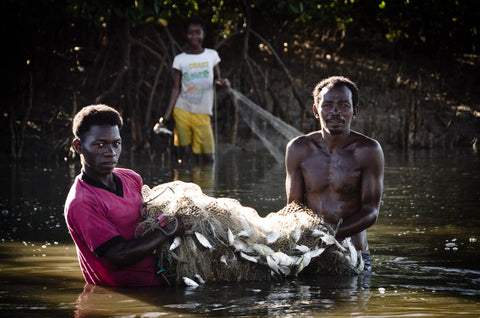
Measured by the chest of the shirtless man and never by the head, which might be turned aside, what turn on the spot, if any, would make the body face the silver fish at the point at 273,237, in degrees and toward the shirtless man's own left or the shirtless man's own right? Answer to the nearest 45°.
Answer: approximately 45° to the shirtless man's own right

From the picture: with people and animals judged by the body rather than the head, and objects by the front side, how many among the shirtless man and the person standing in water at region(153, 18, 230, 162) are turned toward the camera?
2

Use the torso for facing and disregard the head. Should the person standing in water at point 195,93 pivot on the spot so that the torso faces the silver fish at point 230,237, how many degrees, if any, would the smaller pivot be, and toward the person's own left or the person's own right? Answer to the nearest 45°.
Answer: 0° — they already face it

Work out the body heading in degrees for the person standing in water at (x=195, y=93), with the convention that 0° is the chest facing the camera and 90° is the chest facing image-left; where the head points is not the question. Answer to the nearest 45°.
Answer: approximately 0°

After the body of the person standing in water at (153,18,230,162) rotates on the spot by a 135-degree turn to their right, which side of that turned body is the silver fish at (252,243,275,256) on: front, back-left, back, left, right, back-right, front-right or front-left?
back-left

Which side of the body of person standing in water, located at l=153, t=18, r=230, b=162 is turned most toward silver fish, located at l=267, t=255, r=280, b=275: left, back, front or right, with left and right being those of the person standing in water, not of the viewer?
front

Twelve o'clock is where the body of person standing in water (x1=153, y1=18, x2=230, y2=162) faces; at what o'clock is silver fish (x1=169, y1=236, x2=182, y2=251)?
The silver fish is roughly at 12 o'clock from the person standing in water.

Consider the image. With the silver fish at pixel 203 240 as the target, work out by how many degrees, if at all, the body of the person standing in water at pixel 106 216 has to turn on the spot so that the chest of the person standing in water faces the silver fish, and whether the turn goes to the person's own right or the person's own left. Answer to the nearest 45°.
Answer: approximately 45° to the person's own left

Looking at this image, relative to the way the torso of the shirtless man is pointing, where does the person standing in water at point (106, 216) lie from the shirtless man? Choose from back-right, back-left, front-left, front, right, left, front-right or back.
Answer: front-right

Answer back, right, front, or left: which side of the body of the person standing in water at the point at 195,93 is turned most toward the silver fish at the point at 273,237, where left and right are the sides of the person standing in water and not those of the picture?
front
